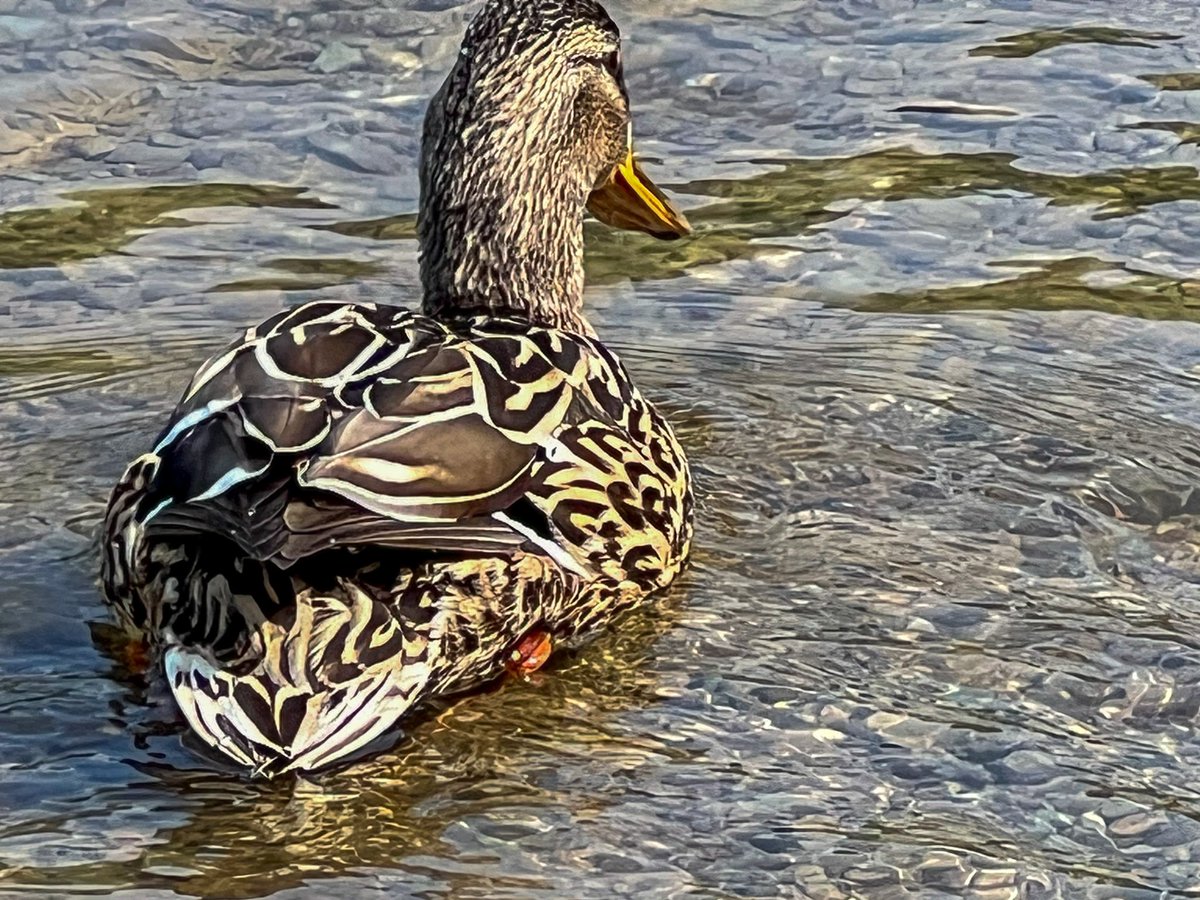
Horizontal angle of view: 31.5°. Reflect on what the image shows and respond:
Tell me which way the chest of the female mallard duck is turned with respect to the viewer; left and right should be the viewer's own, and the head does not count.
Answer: facing away from the viewer and to the right of the viewer
